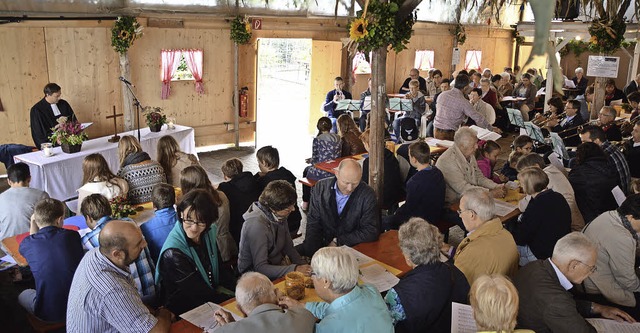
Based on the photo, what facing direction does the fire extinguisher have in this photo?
toward the camera

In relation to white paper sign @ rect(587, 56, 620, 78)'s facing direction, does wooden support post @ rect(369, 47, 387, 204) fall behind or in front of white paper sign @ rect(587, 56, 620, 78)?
in front

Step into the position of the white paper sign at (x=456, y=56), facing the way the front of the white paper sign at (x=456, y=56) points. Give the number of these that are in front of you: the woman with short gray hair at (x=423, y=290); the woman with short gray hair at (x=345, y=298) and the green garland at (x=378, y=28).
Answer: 3

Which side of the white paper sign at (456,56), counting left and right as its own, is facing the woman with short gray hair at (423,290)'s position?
front

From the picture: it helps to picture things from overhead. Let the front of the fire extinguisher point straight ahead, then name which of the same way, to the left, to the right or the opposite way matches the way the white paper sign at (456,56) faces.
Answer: the same way

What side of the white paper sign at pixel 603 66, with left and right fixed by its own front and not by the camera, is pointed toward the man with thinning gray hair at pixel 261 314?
front

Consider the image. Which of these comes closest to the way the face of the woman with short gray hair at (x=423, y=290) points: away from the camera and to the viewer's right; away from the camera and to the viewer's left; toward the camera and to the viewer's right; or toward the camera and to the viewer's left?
away from the camera and to the viewer's left

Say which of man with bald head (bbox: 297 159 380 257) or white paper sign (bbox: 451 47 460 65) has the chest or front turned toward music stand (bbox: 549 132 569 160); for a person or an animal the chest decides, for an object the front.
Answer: the white paper sign

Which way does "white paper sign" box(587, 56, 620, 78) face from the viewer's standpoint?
toward the camera

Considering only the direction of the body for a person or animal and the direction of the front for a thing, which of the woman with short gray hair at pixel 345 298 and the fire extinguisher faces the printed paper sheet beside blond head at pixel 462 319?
the fire extinguisher

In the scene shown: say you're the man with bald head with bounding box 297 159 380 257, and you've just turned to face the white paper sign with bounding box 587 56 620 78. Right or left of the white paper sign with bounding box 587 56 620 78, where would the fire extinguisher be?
left

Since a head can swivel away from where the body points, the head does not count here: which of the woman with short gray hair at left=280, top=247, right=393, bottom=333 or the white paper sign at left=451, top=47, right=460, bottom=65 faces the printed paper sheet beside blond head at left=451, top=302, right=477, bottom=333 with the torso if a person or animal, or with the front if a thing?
the white paper sign

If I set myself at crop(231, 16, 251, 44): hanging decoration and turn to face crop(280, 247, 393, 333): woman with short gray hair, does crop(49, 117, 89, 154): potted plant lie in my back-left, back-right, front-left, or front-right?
front-right

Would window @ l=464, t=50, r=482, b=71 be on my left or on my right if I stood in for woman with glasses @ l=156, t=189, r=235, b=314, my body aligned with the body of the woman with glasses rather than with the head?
on my left

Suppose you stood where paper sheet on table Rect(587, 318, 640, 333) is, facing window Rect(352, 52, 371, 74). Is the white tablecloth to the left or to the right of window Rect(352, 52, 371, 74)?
left

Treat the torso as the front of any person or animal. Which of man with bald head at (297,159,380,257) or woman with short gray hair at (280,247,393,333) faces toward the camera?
the man with bald head

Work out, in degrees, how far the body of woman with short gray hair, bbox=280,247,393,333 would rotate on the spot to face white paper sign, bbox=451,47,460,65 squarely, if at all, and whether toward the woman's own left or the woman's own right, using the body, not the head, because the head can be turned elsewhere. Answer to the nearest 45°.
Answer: approximately 45° to the woman's own right

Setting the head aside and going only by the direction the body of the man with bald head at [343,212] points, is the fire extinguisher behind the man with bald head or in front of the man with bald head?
behind

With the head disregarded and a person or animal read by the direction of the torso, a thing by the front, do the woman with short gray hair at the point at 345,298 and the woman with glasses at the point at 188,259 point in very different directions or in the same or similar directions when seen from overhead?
very different directions

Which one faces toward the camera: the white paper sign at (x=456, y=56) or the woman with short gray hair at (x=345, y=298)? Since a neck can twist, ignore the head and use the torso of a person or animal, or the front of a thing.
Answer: the white paper sign

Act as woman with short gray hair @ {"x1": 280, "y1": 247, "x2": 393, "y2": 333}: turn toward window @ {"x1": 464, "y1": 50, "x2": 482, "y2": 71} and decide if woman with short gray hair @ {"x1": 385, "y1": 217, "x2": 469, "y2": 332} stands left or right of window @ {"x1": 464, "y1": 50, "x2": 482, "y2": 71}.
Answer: right
